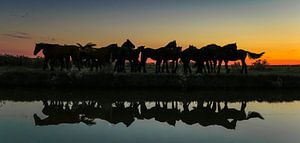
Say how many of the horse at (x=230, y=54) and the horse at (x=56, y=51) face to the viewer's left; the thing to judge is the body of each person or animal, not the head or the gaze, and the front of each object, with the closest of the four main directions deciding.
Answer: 2

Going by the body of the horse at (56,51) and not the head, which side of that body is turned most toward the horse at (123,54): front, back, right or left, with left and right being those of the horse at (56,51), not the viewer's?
back

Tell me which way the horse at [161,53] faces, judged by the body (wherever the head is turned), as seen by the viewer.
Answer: to the viewer's right

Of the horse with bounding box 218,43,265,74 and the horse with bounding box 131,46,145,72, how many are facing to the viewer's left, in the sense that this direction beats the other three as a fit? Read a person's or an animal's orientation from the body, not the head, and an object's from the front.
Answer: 1

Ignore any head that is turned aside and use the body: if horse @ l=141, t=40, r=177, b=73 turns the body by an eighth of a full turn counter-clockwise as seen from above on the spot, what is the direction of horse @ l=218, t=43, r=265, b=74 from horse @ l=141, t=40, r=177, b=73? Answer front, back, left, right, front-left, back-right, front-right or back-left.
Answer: front-right

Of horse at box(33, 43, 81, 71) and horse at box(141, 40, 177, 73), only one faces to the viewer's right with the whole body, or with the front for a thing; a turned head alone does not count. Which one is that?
horse at box(141, 40, 177, 73)

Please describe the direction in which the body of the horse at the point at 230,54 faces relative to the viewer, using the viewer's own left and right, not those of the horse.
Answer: facing to the left of the viewer

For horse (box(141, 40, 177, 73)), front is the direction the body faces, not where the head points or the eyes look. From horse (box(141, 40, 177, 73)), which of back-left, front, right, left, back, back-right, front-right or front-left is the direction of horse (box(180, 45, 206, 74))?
front

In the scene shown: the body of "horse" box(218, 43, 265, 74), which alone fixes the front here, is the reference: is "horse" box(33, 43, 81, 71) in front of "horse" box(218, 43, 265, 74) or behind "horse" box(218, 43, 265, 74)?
in front

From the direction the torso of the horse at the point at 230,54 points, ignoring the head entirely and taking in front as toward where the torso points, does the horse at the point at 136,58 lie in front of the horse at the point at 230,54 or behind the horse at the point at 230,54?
in front

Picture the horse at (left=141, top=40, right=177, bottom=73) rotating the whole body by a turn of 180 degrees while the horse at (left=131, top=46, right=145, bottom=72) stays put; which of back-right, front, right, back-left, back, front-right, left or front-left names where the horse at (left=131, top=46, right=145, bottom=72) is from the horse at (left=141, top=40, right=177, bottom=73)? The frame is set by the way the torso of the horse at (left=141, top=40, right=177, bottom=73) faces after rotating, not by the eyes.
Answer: front

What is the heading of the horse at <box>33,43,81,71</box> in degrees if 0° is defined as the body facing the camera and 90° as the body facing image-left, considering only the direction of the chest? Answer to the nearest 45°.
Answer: approximately 90°
